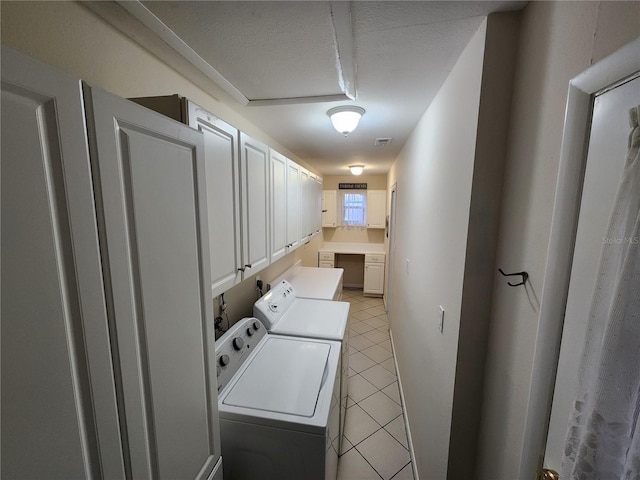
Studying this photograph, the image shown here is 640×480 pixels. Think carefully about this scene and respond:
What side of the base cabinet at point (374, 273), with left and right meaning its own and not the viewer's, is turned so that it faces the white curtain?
front

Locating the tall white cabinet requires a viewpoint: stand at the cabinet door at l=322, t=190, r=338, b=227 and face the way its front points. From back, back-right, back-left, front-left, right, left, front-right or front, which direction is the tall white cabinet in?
front

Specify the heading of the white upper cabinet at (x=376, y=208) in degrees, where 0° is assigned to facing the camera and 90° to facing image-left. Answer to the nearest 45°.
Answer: approximately 0°

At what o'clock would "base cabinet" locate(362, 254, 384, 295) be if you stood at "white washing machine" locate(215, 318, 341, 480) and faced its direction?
The base cabinet is roughly at 10 o'clock from the white washing machine.

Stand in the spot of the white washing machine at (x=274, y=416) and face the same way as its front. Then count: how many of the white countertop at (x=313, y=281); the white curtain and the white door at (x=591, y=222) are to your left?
1

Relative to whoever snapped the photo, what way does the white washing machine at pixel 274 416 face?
facing to the right of the viewer

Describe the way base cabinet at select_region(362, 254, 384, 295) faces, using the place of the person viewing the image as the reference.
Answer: facing the viewer

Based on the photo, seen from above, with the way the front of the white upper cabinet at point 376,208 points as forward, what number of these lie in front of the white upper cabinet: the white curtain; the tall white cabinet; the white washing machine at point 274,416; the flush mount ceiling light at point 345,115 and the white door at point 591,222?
5

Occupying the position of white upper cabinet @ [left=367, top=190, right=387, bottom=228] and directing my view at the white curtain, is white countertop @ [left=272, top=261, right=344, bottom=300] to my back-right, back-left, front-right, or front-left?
front-right

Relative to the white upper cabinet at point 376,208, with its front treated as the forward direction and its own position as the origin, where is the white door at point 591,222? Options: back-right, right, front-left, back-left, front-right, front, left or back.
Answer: front

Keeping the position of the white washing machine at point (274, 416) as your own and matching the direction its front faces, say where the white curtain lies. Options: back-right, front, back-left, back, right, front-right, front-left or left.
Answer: front-right

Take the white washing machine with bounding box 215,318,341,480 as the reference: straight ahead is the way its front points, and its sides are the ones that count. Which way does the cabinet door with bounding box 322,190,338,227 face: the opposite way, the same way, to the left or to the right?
to the right
